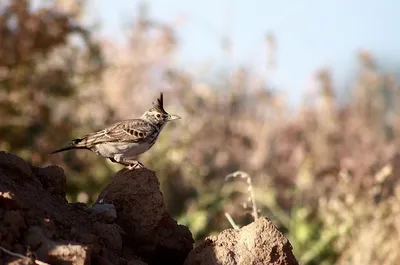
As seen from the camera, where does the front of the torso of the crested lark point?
to the viewer's right
